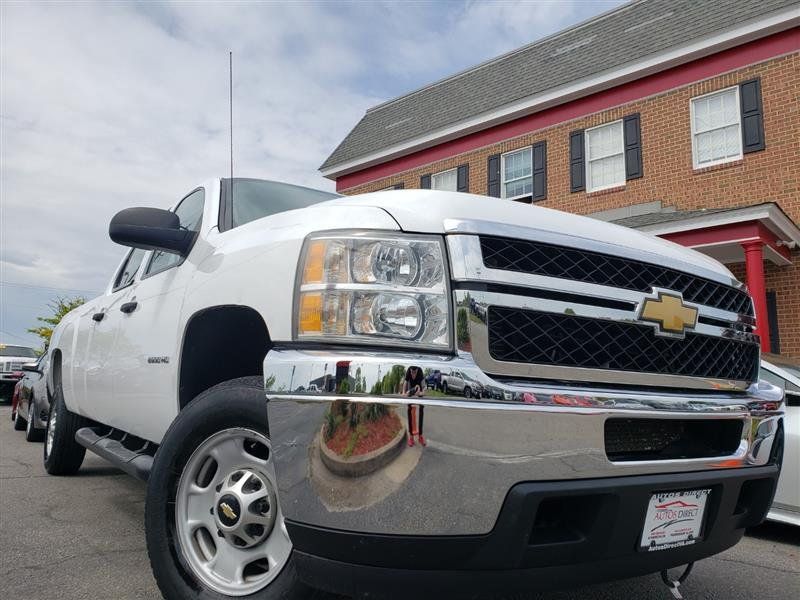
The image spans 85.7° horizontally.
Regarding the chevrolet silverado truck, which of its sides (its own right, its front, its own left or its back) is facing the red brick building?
left

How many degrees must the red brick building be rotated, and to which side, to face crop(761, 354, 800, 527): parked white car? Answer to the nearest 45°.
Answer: approximately 45° to its left

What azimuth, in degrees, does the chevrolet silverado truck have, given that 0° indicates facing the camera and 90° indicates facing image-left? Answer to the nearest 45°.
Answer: approximately 315°

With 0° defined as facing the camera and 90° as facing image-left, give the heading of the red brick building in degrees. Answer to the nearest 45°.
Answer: approximately 45°

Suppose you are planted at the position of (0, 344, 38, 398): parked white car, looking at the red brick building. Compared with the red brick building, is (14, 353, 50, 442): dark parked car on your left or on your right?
right
